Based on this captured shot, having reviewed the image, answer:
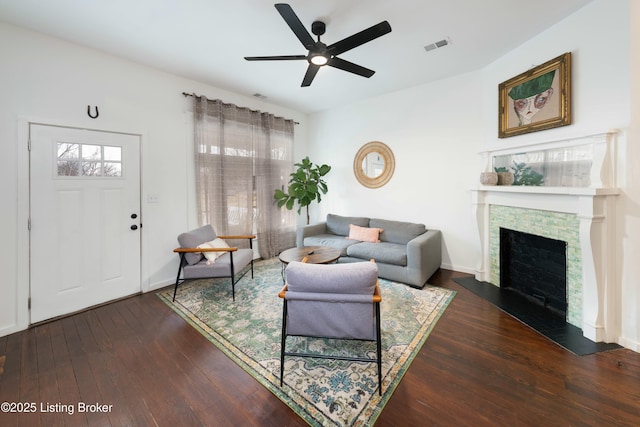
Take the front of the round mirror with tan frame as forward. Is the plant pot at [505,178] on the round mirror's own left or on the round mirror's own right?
on the round mirror's own left

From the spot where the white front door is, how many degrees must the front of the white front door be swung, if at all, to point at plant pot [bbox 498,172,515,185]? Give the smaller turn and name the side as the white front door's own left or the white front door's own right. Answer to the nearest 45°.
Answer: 0° — it already faces it

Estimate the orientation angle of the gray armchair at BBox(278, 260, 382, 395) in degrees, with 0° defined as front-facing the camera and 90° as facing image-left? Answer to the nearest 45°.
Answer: approximately 180°

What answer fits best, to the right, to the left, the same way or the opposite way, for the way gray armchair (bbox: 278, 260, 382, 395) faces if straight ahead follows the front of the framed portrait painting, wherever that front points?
to the right

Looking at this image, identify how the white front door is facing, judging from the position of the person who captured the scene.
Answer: facing the viewer and to the right of the viewer

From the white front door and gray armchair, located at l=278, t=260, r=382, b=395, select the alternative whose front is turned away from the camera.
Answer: the gray armchair

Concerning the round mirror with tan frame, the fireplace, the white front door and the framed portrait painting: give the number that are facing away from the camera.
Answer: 0

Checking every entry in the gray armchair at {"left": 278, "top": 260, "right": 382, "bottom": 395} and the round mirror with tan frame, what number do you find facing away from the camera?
1

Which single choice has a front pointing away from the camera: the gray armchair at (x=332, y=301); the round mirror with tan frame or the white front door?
the gray armchair

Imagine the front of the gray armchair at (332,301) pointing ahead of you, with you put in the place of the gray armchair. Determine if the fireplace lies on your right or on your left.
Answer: on your right

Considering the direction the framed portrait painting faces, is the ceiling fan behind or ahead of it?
ahead

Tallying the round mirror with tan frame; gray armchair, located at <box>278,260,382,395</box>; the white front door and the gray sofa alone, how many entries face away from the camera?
1

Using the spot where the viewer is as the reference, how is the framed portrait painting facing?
facing the viewer and to the left of the viewer

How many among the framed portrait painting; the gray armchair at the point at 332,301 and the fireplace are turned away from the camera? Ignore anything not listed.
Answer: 1

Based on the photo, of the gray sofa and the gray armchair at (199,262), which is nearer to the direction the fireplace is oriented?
the gray armchair

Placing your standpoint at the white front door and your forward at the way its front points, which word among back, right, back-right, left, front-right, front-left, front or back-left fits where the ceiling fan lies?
front
